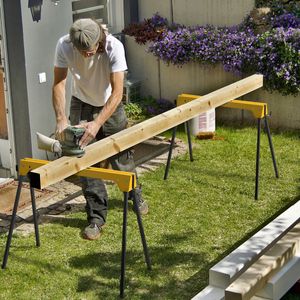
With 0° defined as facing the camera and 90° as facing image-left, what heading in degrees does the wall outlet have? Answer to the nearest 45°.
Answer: approximately 0°

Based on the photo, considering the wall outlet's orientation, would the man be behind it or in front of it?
in front

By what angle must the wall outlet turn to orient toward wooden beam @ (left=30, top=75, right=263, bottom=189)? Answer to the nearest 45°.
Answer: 0° — it already faces it

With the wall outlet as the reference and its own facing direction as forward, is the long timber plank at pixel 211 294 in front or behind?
in front

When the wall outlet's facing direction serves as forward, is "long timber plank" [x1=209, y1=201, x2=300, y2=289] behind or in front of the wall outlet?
in front
